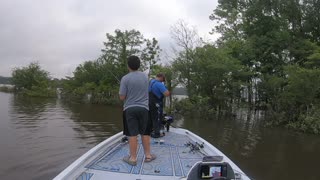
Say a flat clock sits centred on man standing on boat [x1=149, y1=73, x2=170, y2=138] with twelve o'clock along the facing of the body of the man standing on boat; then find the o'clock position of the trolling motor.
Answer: The trolling motor is roughly at 11 o'clock from the man standing on boat.

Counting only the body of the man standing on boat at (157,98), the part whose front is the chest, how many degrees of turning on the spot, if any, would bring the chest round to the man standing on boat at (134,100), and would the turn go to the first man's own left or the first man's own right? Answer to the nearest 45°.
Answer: approximately 135° to the first man's own right

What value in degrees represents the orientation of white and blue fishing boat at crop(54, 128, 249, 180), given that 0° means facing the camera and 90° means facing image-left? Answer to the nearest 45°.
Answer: approximately 180°

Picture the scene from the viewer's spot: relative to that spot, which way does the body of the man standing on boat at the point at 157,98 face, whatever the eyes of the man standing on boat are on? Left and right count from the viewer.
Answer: facing away from the viewer and to the right of the viewer
